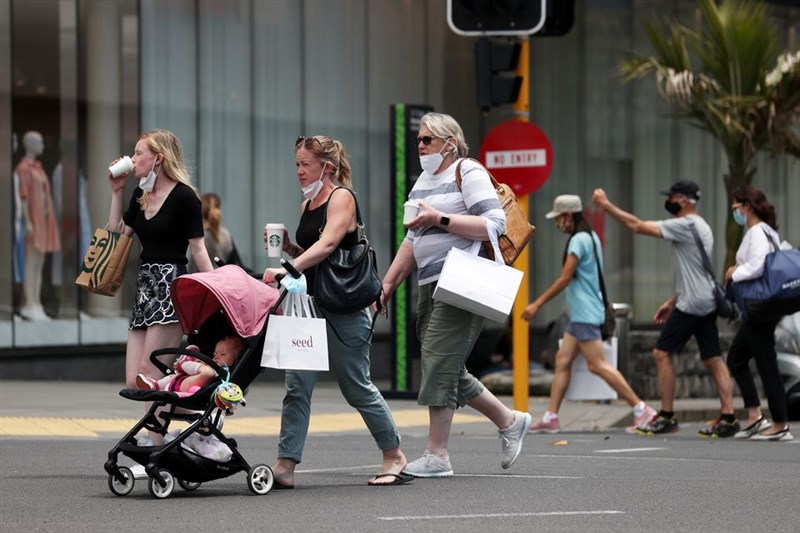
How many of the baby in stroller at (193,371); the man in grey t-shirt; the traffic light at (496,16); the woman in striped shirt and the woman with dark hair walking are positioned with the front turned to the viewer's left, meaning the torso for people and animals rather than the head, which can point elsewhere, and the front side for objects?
4

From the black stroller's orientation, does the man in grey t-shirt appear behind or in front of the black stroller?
behind

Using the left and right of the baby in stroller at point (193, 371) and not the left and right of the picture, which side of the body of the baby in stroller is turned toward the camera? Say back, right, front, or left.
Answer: left

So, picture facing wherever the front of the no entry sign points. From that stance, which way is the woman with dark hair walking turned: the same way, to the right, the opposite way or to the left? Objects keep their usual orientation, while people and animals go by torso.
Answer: to the right

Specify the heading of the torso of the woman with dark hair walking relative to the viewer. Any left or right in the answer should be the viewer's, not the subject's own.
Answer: facing to the left of the viewer

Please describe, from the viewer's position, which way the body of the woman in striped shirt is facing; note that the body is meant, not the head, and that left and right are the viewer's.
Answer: facing to the left of the viewer

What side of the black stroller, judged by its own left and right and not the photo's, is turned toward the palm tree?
back

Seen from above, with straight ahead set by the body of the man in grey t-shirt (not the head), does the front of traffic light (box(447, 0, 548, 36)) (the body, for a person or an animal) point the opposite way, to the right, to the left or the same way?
to the left

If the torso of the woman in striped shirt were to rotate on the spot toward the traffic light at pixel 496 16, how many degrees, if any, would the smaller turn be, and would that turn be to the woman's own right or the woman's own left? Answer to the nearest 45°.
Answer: approximately 90° to the woman's own right

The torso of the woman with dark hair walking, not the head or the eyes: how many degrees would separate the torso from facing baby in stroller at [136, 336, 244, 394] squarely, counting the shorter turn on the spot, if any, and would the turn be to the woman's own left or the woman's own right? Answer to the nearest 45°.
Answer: approximately 45° to the woman's own left

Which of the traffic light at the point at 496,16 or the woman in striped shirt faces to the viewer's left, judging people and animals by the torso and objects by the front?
the woman in striped shirt

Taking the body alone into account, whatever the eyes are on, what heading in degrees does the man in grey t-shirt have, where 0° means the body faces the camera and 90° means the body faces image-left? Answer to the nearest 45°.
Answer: approximately 90°

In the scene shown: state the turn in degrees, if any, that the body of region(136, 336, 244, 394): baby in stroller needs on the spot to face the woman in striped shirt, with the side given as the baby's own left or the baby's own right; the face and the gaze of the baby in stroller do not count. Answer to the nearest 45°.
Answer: approximately 135° to the baby's own right
